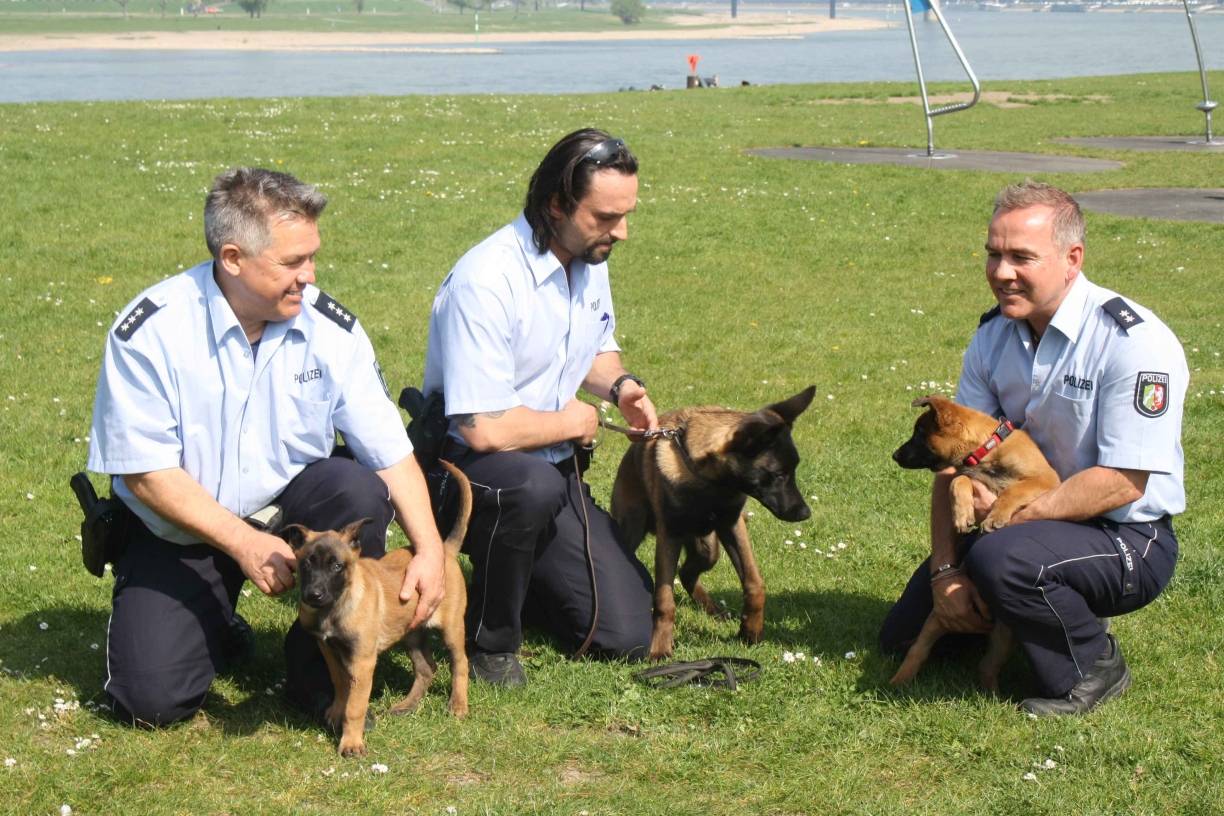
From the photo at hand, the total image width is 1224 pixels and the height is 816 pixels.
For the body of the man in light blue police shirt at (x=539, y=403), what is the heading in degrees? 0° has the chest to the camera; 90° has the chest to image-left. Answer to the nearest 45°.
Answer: approximately 315°

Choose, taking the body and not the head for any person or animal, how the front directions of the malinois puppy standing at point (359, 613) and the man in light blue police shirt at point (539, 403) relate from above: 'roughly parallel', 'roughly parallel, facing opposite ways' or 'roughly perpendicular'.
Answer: roughly perpendicular

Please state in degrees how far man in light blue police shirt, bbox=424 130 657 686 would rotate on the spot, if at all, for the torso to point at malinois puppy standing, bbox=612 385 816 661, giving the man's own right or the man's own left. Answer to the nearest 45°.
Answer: approximately 45° to the man's own left

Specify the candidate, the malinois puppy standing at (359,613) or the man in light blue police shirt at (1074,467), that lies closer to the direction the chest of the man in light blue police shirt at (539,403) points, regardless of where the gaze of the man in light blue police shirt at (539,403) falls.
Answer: the man in light blue police shirt

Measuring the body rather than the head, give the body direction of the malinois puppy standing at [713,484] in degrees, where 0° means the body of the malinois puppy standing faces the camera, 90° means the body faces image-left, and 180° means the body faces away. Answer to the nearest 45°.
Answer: approximately 315°
